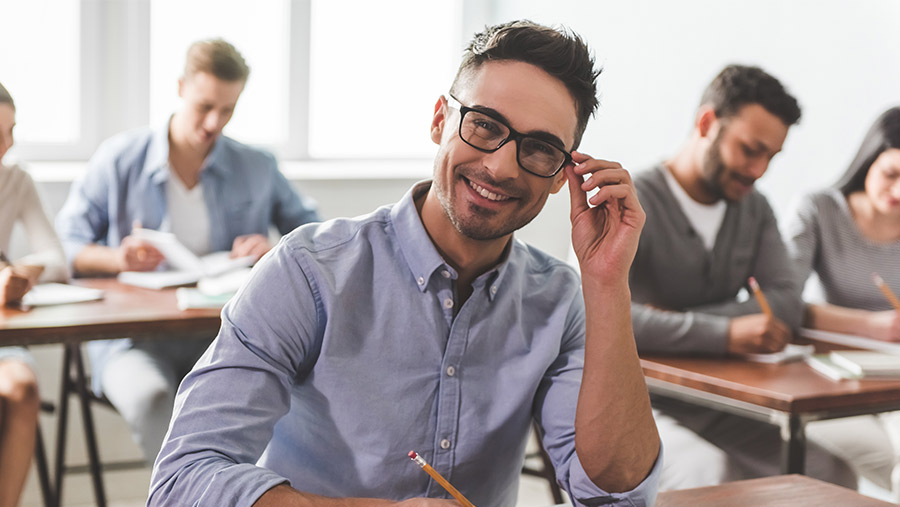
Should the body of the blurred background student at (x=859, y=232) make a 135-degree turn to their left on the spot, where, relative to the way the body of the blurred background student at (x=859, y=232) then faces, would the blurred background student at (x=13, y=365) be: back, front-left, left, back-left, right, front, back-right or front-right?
back-left

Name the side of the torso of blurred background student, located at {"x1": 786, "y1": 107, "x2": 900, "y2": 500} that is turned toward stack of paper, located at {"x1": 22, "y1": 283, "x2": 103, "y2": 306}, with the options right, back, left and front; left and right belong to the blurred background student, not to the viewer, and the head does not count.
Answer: right

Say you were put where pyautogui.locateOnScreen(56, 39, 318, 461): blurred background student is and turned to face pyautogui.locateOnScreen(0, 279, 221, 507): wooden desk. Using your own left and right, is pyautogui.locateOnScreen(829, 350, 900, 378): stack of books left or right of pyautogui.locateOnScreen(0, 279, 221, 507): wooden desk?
left

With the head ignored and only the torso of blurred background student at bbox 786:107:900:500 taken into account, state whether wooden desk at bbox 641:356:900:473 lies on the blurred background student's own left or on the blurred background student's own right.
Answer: on the blurred background student's own right

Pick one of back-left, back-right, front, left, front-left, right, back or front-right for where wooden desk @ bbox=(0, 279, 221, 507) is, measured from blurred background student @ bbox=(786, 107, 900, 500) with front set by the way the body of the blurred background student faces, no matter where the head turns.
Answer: right

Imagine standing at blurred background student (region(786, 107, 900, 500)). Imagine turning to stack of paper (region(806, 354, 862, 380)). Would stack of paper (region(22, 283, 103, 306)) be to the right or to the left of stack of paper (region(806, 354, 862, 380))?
right

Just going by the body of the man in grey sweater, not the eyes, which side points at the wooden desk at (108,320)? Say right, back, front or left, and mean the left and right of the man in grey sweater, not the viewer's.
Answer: right

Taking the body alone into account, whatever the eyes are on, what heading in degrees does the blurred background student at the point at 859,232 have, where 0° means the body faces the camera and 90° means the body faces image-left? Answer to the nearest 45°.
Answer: approximately 315°

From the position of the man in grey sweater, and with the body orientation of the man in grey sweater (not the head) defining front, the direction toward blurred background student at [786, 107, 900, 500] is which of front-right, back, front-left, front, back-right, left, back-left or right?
left
